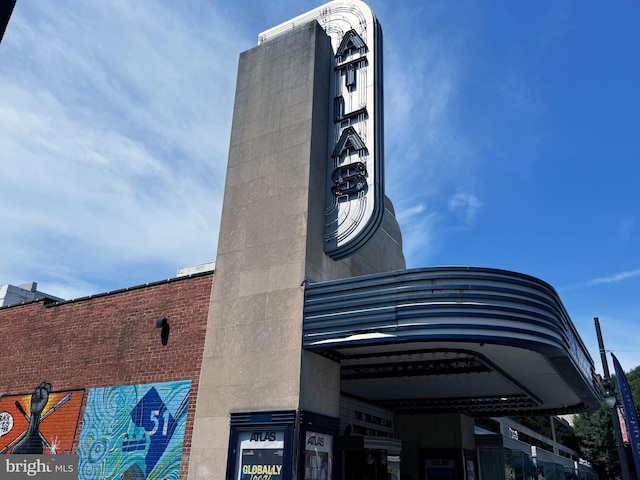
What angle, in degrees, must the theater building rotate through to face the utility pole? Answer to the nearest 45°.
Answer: approximately 45° to its left
